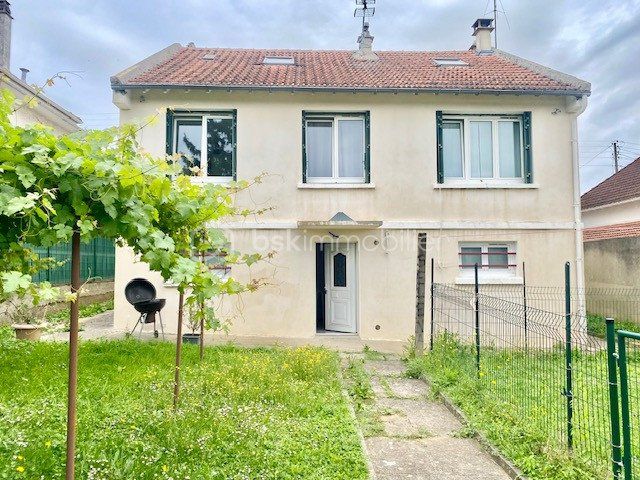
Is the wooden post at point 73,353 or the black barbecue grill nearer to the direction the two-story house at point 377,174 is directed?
the wooden post

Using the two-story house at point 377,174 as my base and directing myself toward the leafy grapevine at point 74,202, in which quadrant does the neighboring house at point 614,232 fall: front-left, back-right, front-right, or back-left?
back-left

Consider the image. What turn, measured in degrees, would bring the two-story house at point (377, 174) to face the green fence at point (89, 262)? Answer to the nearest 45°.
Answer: approximately 90° to its right

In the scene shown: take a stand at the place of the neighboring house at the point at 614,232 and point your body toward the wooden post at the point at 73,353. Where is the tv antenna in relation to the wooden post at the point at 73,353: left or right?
right

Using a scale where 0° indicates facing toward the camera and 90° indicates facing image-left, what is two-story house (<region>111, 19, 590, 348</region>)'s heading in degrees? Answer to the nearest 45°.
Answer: approximately 0°

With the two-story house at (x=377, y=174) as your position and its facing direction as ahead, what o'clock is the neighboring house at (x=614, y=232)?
The neighboring house is roughly at 8 o'clock from the two-story house.

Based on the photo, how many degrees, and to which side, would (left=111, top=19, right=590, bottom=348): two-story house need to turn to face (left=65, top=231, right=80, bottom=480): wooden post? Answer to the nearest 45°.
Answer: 0° — it already faces it

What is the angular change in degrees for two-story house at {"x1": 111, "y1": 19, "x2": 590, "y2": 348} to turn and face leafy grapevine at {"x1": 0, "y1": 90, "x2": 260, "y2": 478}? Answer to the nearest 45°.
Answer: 0° — it already faces it
